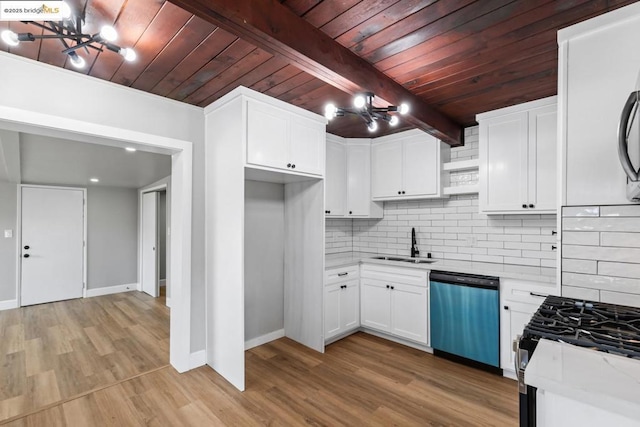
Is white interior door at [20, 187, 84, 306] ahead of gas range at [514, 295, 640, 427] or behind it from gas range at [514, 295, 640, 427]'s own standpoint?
ahead

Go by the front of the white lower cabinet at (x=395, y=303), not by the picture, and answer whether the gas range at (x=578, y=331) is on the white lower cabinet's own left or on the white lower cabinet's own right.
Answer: on the white lower cabinet's own left

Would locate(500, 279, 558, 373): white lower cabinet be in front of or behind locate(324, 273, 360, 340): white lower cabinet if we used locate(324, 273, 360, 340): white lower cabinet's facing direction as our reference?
in front

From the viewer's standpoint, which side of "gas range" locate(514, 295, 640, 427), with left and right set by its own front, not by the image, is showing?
left

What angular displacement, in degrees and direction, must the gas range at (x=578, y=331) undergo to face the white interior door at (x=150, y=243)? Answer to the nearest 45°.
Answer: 0° — it already faces it

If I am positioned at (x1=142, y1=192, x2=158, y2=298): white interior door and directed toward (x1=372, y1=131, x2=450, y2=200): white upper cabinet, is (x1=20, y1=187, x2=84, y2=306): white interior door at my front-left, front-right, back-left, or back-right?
back-right

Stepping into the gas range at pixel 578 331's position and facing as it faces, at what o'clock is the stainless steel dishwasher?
The stainless steel dishwasher is roughly at 2 o'clock from the gas range.

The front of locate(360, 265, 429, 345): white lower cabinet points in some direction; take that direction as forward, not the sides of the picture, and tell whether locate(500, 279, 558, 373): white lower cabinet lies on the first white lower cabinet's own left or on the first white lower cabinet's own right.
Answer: on the first white lower cabinet's own left

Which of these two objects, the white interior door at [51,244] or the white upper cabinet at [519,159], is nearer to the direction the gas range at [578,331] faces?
the white interior door
